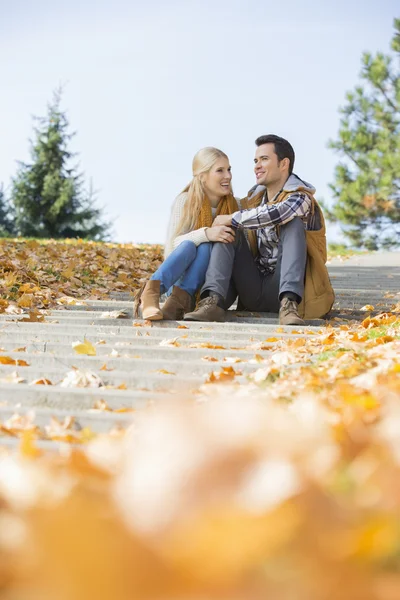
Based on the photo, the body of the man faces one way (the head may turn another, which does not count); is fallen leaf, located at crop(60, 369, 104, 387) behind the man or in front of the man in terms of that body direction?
in front

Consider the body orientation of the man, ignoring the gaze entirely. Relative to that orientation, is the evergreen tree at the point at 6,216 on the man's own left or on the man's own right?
on the man's own right

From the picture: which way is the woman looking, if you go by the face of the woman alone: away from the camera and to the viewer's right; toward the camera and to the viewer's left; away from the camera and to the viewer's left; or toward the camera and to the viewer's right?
toward the camera and to the viewer's right

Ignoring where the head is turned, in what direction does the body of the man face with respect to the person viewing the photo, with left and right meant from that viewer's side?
facing the viewer and to the left of the viewer

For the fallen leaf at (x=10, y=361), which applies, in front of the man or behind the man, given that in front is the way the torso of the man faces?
in front

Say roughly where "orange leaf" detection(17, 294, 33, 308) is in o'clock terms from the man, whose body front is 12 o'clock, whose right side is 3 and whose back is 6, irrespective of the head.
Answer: The orange leaf is roughly at 2 o'clock from the man.

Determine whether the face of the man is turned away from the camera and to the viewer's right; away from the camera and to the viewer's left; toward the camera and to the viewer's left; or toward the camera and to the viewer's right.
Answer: toward the camera and to the viewer's left

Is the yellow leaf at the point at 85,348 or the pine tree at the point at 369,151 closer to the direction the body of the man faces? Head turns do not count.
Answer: the yellow leaf

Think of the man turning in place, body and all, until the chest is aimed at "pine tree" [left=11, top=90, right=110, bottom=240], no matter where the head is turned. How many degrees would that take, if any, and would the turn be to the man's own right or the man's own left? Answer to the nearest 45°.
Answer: approximately 135° to the man's own right

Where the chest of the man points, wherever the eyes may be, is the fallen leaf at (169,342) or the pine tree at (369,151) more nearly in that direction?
the fallen leaf

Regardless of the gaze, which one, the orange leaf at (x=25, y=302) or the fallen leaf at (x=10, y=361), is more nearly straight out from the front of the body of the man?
the fallen leaf

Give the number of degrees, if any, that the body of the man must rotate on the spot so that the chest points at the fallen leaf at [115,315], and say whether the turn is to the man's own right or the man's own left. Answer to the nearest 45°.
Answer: approximately 45° to the man's own right

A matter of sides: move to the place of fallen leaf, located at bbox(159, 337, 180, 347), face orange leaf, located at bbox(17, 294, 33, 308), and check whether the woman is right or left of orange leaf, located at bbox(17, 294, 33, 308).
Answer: right

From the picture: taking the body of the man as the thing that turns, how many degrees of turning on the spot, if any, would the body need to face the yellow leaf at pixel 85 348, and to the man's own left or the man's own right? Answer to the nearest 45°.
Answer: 0° — they already face it

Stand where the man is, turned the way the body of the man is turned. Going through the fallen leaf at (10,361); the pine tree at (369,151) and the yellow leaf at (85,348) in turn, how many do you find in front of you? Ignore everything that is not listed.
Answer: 2

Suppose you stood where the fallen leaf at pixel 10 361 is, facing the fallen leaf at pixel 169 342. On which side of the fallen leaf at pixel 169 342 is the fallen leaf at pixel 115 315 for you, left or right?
left
